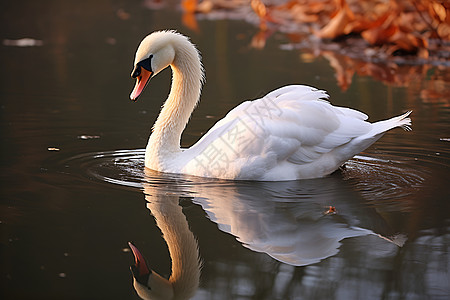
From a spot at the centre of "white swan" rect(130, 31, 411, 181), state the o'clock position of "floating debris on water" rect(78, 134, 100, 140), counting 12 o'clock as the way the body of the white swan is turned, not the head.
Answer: The floating debris on water is roughly at 1 o'clock from the white swan.

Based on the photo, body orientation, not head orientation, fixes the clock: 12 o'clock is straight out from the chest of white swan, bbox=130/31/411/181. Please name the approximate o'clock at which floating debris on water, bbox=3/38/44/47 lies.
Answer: The floating debris on water is roughly at 2 o'clock from the white swan.

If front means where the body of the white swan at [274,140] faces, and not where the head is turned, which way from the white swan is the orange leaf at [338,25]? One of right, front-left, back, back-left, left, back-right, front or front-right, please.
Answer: right

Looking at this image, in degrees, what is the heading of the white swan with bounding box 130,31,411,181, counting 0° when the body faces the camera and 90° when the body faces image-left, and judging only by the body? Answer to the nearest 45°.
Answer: approximately 90°

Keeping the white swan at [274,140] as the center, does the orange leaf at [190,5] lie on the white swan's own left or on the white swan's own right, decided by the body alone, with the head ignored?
on the white swan's own right

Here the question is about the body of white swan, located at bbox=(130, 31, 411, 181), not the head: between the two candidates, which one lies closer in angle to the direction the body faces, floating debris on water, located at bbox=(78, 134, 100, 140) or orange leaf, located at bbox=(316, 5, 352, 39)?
the floating debris on water

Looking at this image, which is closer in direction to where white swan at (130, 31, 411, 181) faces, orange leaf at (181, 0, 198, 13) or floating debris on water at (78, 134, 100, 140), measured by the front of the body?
the floating debris on water
